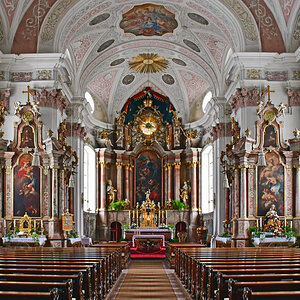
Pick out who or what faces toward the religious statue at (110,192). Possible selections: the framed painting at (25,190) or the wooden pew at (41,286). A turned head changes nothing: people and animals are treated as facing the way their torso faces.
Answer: the wooden pew

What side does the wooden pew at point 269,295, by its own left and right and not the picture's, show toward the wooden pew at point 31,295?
left

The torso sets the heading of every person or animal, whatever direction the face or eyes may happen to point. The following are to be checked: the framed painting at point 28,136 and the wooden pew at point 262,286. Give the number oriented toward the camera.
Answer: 1

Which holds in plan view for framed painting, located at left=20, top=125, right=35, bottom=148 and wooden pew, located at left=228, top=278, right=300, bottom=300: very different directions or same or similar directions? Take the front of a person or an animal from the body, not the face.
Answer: very different directions

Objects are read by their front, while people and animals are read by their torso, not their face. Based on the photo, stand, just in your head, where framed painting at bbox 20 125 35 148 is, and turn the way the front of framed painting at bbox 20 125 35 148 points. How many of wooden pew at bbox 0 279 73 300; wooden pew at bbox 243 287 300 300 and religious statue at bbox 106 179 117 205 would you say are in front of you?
2

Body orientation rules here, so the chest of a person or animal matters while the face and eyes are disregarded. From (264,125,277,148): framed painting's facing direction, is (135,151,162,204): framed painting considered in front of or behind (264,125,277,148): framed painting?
behind

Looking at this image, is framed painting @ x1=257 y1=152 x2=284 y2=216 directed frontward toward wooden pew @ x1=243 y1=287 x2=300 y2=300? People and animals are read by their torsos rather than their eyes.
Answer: yes

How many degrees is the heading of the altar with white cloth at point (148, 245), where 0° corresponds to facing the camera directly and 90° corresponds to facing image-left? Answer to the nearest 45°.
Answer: approximately 0°
